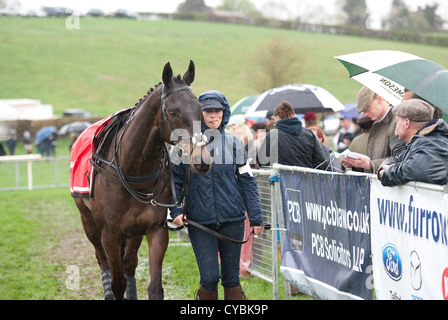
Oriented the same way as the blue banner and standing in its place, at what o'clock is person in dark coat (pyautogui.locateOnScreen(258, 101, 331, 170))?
The person in dark coat is roughly at 4 o'clock from the blue banner.

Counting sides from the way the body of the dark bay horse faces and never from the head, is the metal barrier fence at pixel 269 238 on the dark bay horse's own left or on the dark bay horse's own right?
on the dark bay horse's own left

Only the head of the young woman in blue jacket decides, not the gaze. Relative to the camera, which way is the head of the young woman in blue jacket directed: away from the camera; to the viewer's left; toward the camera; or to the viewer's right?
toward the camera

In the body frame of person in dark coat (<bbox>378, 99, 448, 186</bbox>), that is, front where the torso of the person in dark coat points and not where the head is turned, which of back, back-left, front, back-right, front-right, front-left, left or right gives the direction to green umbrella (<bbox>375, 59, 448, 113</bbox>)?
right

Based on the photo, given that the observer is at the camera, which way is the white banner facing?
facing the viewer and to the left of the viewer

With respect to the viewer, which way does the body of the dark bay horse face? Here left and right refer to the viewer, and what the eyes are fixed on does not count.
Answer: facing the viewer and to the right of the viewer

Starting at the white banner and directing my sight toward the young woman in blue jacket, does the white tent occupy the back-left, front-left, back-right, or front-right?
front-right

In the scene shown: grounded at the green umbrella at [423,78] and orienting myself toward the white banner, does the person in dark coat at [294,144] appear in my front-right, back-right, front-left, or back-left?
back-right

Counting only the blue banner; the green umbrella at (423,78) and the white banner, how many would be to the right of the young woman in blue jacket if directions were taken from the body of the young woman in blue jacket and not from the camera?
0

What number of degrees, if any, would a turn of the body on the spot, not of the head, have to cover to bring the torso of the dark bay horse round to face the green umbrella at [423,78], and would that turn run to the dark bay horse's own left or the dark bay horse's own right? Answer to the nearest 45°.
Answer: approximately 45° to the dark bay horse's own left

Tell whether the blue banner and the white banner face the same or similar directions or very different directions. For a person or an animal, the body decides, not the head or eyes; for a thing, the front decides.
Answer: same or similar directions

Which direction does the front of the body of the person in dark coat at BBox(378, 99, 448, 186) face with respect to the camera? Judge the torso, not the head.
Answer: to the viewer's left

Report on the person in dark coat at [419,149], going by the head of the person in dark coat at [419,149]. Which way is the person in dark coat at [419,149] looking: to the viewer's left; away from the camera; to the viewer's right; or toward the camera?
to the viewer's left

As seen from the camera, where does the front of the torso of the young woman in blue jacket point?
toward the camera

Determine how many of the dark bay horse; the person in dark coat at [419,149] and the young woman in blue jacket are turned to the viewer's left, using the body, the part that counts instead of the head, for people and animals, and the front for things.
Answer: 1

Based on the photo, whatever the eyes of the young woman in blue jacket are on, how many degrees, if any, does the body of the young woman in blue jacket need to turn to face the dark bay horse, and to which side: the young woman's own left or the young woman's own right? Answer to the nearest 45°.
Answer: approximately 135° to the young woman's own right
